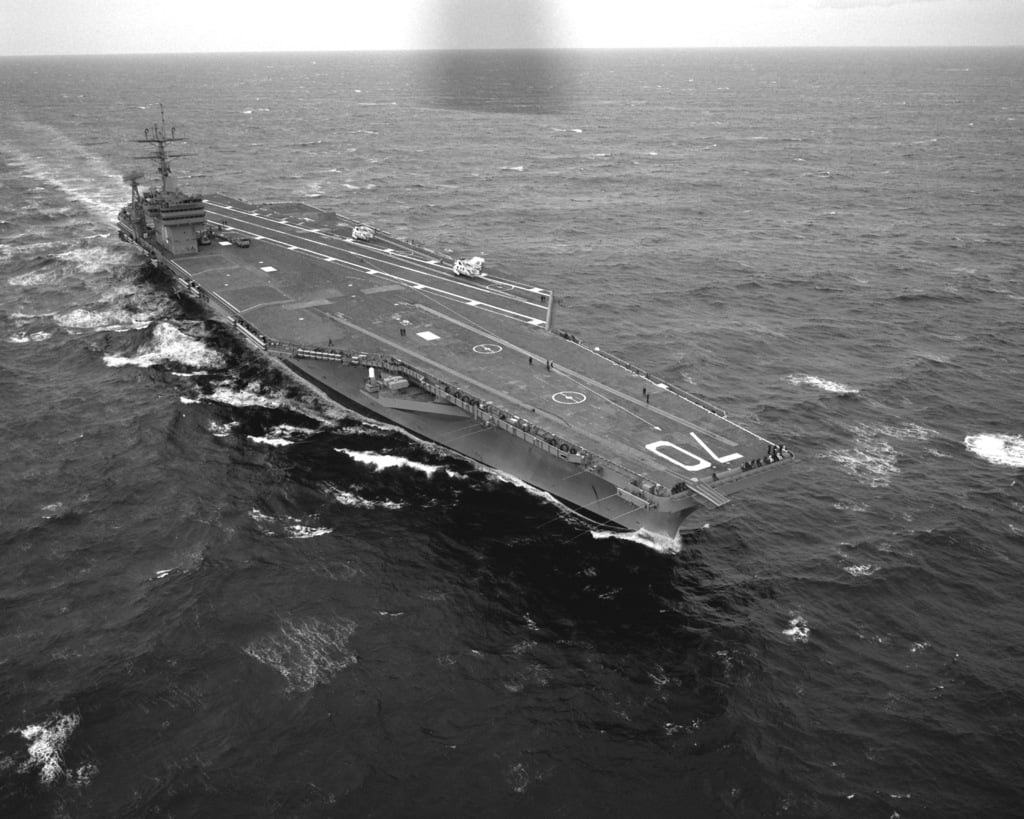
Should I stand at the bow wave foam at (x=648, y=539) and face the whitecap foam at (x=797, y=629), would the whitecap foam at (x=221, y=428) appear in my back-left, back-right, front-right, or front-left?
back-right

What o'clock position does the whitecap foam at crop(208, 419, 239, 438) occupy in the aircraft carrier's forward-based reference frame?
The whitecap foam is roughly at 5 o'clock from the aircraft carrier.

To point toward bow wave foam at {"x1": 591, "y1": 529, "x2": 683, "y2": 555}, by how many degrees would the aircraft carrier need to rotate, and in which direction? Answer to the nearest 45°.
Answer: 0° — it already faces it

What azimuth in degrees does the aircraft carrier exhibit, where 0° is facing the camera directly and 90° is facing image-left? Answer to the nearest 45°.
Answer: approximately 315°

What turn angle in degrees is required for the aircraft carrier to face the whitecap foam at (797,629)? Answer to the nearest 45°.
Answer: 0° — it already faces it

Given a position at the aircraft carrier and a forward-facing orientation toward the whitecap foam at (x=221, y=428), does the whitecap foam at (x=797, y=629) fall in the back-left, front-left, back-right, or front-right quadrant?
back-left
